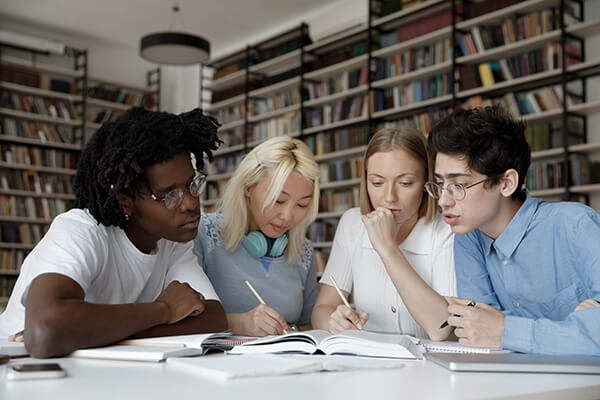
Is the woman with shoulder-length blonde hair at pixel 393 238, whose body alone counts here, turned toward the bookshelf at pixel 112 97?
no

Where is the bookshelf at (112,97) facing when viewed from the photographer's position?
facing the viewer and to the right of the viewer

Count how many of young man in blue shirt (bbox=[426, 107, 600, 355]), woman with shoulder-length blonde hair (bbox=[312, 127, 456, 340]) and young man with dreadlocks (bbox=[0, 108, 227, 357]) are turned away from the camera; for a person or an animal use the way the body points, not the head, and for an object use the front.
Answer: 0

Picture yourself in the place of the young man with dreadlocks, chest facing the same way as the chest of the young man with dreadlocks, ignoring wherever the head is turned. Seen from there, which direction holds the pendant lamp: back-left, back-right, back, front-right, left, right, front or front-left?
back-left

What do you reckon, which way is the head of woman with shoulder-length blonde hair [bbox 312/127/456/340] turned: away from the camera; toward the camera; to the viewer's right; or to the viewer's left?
toward the camera

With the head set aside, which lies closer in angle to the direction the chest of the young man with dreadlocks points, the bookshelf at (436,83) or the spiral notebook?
the spiral notebook

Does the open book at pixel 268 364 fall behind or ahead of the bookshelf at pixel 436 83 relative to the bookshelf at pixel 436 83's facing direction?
ahead

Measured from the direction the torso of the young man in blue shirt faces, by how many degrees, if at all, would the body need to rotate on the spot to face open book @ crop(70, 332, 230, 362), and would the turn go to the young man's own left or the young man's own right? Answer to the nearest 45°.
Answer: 0° — they already face it

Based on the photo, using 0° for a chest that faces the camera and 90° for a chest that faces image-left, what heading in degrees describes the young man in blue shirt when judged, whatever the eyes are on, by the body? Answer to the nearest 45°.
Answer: approximately 45°

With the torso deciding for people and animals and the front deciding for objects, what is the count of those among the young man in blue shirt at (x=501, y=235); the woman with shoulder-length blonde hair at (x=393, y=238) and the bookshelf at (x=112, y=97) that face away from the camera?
0

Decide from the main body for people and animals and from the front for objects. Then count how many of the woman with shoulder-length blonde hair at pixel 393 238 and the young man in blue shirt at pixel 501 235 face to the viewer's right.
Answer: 0

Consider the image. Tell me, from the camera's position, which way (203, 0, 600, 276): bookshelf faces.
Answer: facing the viewer and to the left of the viewer

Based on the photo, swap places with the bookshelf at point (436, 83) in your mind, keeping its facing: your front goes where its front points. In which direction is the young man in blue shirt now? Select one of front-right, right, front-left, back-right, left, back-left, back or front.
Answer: front-left

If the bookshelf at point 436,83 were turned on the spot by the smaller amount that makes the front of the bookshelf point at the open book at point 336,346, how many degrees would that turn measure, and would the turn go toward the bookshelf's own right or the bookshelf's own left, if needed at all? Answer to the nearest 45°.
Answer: approximately 45° to the bookshelf's own left

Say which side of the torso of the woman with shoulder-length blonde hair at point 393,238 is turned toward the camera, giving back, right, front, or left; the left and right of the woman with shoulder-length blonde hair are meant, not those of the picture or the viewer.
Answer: front

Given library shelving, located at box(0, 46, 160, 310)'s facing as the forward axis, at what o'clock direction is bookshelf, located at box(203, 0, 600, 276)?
The bookshelf is roughly at 12 o'clock from the library shelving.

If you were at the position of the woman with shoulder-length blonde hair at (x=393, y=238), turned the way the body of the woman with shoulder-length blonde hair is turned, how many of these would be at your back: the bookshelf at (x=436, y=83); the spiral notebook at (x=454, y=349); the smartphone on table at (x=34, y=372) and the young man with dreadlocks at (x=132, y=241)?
1

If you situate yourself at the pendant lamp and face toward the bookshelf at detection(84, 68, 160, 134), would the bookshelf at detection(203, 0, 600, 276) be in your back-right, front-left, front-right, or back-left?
back-right
